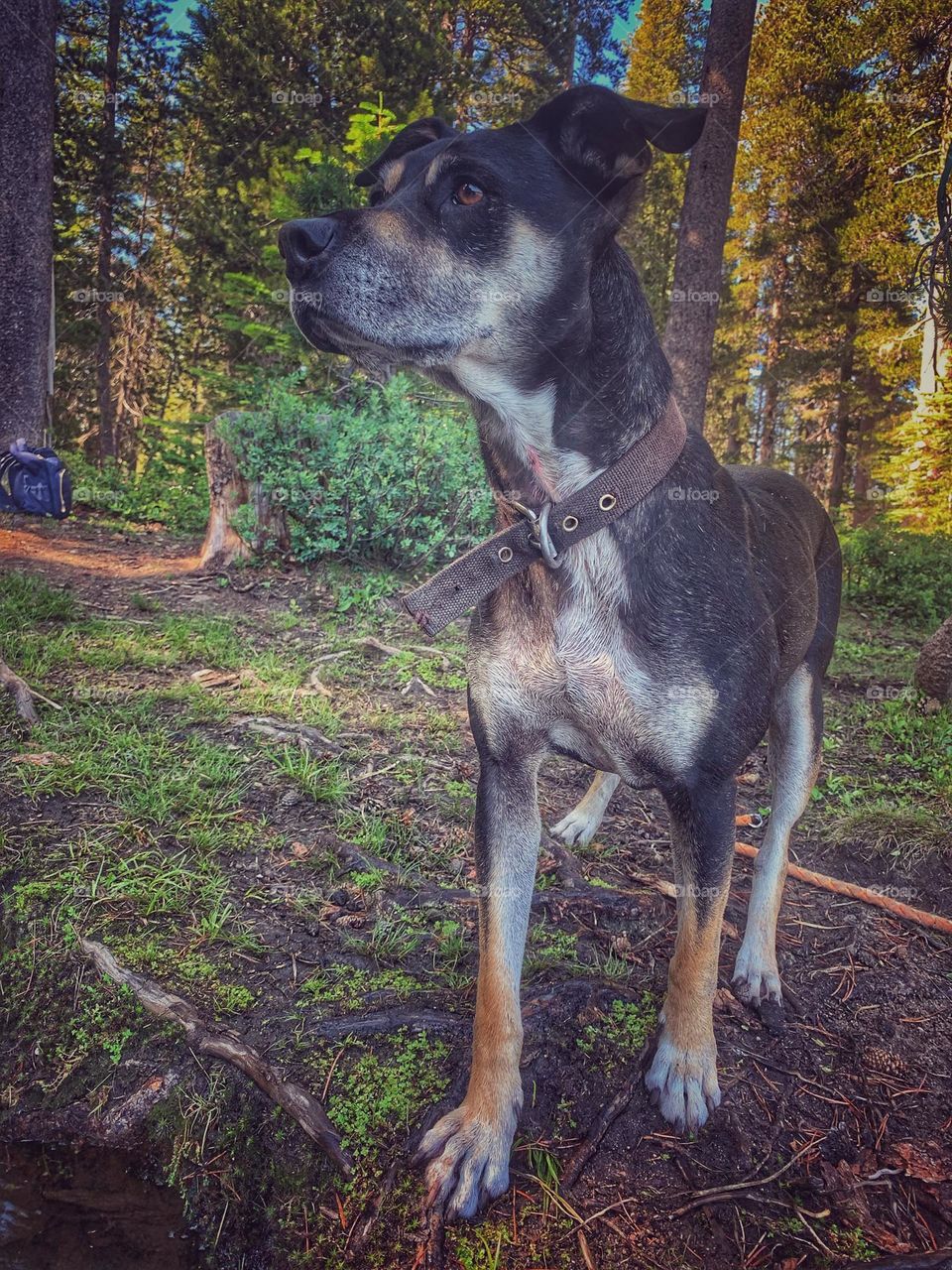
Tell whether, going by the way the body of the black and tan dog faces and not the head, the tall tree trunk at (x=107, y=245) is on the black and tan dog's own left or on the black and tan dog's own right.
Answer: on the black and tan dog's own right

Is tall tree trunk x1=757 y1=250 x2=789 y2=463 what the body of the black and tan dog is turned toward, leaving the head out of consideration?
no

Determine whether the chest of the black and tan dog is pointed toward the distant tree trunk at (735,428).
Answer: no

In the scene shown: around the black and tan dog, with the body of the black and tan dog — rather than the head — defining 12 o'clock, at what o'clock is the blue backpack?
The blue backpack is roughly at 3 o'clock from the black and tan dog.

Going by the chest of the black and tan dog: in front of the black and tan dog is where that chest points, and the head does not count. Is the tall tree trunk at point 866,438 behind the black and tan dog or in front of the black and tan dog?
behind

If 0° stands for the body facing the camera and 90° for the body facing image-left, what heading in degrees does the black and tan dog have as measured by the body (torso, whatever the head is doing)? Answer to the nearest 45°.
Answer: approximately 45°

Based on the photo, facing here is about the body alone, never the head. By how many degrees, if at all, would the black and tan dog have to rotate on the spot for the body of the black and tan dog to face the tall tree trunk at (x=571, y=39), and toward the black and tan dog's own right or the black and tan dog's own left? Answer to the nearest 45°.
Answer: approximately 135° to the black and tan dog's own right

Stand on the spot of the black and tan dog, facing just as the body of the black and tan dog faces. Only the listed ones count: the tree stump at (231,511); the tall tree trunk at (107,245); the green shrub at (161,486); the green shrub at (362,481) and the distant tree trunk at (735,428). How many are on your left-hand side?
0

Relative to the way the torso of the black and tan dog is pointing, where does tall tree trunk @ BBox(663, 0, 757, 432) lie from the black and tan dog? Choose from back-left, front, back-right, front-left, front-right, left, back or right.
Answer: back-right

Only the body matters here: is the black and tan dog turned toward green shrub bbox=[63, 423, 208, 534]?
no

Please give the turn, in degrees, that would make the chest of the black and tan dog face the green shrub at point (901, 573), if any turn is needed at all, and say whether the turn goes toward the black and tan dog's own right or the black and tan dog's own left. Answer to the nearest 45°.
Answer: approximately 180°

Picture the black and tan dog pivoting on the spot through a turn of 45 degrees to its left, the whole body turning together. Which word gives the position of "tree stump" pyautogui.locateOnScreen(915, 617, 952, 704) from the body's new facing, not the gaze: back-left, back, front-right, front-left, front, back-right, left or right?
back-left

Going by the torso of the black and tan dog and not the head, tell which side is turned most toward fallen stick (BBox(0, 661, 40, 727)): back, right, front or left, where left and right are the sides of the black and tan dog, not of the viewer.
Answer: right

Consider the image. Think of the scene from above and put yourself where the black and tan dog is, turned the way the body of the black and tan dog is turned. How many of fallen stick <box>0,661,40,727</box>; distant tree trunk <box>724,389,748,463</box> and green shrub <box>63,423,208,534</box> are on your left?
0
